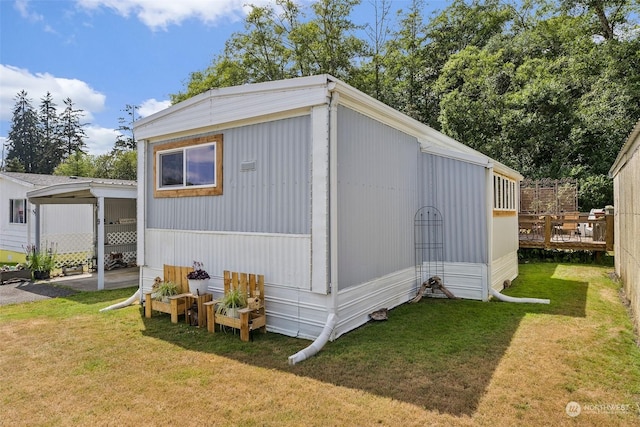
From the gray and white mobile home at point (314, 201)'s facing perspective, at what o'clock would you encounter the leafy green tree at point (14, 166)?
The leafy green tree is roughly at 3 o'clock from the gray and white mobile home.

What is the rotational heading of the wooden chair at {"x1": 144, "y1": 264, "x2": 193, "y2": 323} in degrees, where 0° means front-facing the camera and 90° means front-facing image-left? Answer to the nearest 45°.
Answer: approximately 45°

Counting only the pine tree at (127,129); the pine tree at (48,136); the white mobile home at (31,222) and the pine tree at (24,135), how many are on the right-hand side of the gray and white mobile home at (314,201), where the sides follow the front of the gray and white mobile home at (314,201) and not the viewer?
4

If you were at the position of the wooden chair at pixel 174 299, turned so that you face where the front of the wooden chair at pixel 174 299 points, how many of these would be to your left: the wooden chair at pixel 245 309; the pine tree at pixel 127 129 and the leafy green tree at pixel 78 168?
1

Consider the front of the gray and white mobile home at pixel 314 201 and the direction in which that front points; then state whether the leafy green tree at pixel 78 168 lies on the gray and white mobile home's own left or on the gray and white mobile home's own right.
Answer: on the gray and white mobile home's own right

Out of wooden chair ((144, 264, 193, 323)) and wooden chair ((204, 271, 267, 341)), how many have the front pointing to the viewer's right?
0

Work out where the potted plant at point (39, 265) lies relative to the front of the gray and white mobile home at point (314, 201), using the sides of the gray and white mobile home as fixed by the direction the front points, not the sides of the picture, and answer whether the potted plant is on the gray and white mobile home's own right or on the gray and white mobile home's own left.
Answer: on the gray and white mobile home's own right

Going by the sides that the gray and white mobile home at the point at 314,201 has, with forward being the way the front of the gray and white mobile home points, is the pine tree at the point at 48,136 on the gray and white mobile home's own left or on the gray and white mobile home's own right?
on the gray and white mobile home's own right

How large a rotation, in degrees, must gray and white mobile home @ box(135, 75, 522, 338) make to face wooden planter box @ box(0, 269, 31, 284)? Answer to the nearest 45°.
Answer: approximately 90° to its right

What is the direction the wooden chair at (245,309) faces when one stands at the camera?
facing the viewer and to the left of the viewer

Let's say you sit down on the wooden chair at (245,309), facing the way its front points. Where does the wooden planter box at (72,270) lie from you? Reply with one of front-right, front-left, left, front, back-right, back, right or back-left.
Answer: right

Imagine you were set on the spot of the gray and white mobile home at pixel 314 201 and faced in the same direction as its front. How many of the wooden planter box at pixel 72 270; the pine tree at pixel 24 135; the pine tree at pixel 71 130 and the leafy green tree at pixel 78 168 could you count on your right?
4
